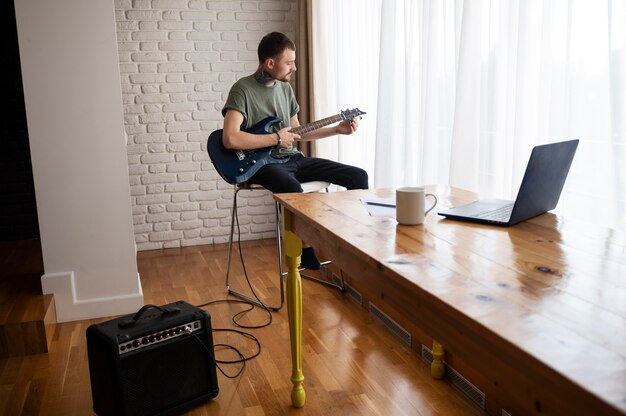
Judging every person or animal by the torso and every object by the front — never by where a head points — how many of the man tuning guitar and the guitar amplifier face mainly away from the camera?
0

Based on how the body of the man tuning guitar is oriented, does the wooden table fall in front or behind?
in front

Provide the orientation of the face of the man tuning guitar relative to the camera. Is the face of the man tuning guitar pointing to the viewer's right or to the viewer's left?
to the viewer's right

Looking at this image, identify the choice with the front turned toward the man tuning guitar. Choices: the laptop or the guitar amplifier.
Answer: the laptop

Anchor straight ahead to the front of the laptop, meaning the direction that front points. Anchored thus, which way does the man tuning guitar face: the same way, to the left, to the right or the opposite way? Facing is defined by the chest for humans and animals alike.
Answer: the opposite way

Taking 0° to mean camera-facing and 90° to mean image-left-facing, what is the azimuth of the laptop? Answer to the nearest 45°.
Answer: approximately 135°

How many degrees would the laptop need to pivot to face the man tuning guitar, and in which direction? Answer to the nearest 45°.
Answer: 0° — it already faces them

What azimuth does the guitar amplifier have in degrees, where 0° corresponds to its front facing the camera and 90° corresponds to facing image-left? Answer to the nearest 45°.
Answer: approximately 315°
